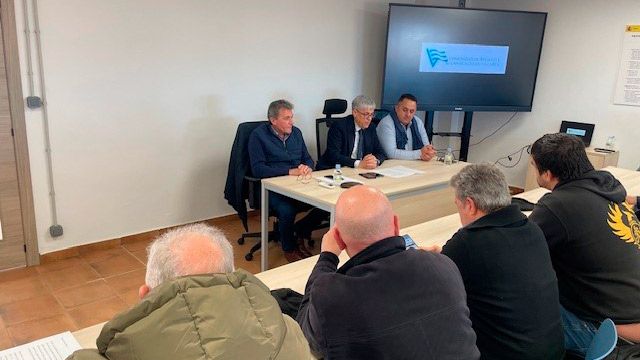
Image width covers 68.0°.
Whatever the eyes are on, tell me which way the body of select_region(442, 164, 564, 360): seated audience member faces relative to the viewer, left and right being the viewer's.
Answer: facing away from the viewer and to the left of the viewer

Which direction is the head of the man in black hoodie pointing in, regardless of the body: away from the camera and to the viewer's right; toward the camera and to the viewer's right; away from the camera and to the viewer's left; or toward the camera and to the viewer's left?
away from the camera and to the viewer's left

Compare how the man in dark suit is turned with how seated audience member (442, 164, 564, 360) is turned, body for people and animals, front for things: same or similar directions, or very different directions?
very different directions

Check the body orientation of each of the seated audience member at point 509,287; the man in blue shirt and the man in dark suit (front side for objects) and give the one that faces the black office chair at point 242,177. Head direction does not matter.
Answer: the seated audience member

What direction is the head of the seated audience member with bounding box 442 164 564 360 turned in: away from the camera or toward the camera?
away from the camera

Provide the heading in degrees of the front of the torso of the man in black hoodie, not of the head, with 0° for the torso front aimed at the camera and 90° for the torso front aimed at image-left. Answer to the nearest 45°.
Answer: approximately 135°

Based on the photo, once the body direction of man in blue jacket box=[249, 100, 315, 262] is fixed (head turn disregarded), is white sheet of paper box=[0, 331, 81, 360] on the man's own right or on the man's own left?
on the man's own right

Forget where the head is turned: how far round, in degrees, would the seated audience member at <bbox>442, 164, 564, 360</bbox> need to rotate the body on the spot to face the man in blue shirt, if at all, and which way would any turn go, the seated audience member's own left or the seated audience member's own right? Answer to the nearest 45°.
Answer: approximately 45° to the seated audience member's own right

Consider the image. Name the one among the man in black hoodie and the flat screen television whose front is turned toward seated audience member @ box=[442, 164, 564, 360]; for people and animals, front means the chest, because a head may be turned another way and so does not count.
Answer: the flat screen television
